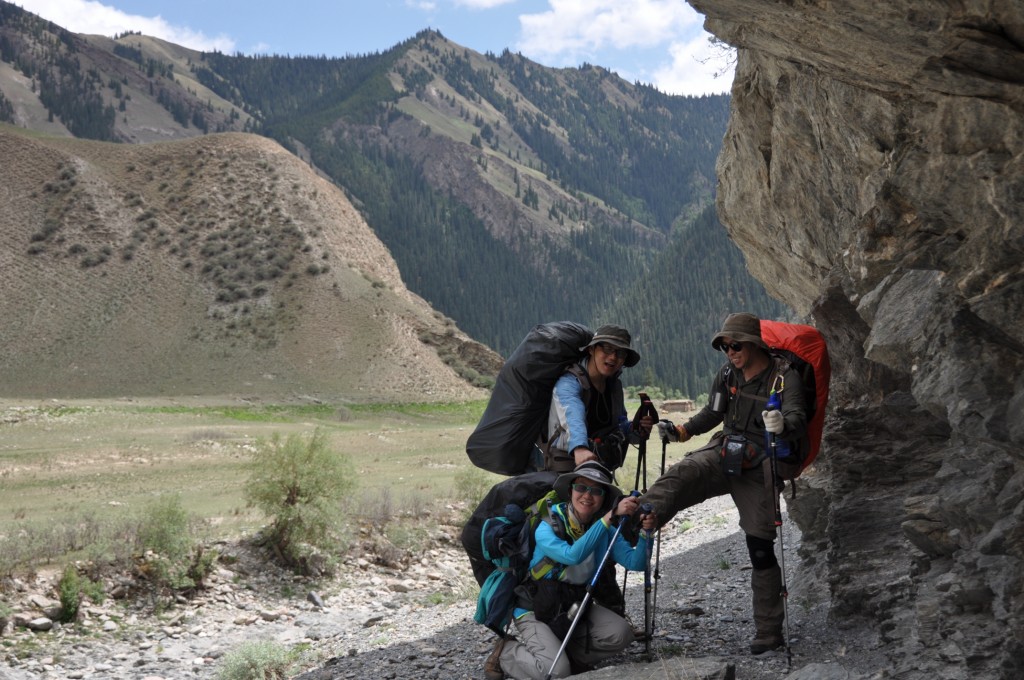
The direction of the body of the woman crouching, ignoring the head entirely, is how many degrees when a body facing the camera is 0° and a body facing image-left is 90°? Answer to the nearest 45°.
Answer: approximately 315°

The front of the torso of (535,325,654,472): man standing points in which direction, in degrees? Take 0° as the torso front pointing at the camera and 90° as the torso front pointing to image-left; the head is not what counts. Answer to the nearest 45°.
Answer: approximately 315°

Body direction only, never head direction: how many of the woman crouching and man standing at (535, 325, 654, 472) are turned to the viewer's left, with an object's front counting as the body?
0

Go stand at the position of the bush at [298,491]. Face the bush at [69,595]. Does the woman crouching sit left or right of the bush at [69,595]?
left

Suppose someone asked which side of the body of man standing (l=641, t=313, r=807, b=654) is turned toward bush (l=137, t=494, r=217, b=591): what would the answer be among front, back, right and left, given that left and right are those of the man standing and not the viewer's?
right

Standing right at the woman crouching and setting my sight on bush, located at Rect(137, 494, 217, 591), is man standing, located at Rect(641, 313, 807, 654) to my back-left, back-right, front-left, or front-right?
back-right
